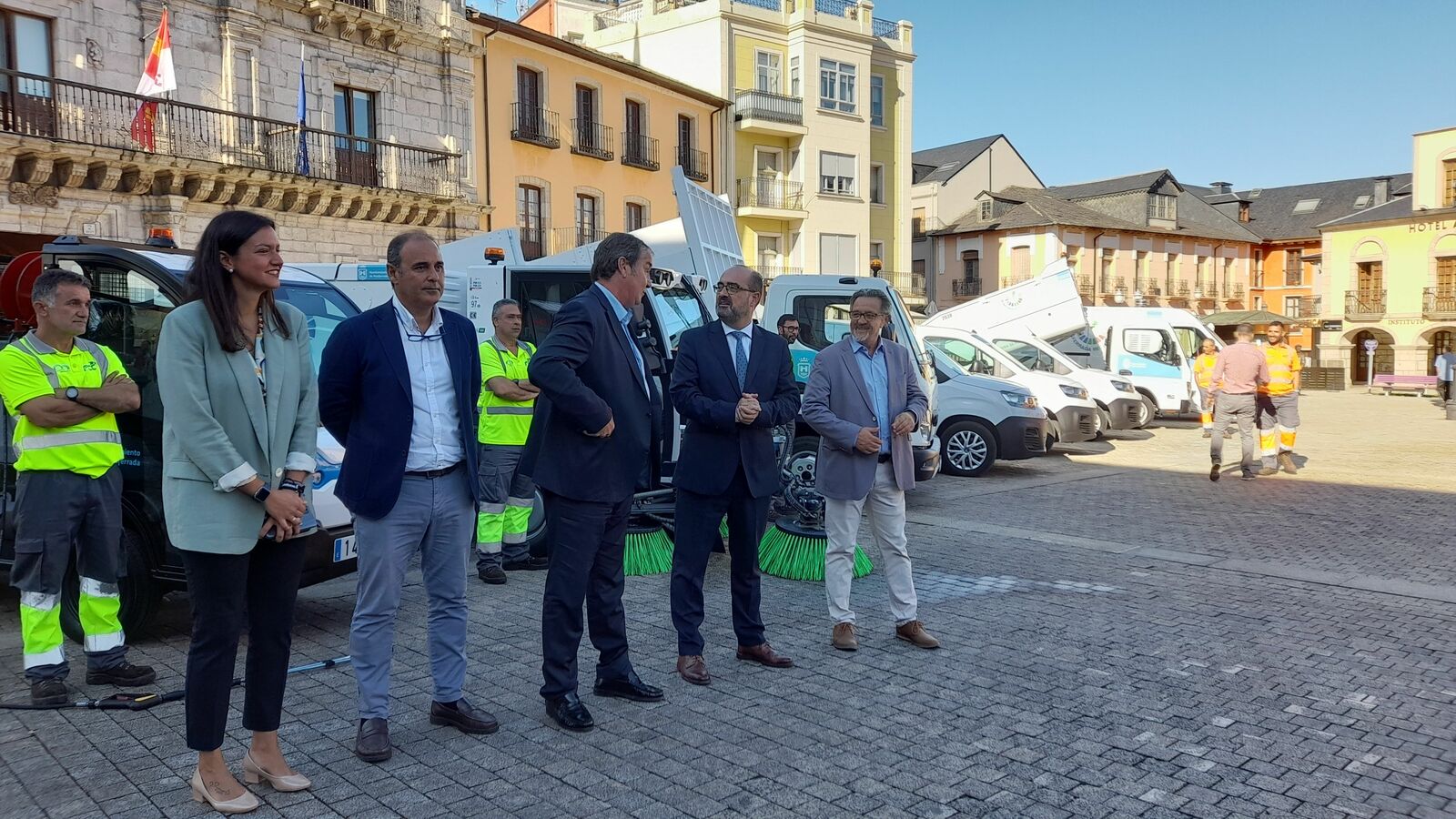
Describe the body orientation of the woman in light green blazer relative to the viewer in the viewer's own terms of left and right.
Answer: facing the viewer and to the right of the viewer

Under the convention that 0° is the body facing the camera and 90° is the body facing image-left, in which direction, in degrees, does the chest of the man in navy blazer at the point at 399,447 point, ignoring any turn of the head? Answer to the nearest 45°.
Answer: approximately 315°

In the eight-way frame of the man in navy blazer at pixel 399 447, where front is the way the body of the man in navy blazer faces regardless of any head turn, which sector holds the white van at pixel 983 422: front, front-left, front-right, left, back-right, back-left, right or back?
left

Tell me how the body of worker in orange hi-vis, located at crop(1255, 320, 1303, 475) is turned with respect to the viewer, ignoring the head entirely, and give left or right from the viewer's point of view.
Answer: facing the viewer

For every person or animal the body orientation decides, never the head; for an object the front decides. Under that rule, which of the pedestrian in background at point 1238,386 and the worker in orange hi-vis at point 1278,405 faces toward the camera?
the worker in orange hi-vis

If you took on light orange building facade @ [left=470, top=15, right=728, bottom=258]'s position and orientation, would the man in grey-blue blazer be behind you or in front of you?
in front

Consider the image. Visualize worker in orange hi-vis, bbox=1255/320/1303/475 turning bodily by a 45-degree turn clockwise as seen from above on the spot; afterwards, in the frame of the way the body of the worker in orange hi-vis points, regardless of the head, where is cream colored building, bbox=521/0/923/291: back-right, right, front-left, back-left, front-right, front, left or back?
right

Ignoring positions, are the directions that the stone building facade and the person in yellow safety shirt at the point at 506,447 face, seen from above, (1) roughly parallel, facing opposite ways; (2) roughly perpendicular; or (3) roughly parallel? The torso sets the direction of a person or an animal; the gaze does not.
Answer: roughly parallel

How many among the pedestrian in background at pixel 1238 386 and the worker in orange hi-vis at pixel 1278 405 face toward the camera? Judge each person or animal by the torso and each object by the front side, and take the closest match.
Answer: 1

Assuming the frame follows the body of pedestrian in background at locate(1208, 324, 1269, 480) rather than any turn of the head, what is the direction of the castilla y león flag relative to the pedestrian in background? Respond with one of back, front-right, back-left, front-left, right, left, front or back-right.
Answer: left

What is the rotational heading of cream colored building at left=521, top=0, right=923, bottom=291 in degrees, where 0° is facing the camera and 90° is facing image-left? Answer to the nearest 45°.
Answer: approximately 315°

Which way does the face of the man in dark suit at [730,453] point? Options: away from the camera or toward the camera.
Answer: toward the camera

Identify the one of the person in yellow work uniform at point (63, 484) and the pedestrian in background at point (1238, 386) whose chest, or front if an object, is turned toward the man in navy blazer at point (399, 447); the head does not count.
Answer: the person in yellow work uniform

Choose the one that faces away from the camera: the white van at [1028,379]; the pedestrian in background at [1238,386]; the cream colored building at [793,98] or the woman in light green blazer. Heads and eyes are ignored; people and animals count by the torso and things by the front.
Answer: the pedestrian in background

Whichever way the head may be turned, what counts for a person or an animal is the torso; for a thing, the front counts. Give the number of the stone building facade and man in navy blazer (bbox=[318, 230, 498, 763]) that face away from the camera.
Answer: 0

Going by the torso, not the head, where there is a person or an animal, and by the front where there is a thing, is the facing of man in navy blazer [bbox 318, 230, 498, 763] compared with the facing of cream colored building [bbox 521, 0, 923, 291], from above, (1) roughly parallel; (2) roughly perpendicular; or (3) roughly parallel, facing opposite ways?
roughly parallel

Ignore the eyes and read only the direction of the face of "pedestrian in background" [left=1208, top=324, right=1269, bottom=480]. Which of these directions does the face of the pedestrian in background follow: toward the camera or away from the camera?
away from the camera
